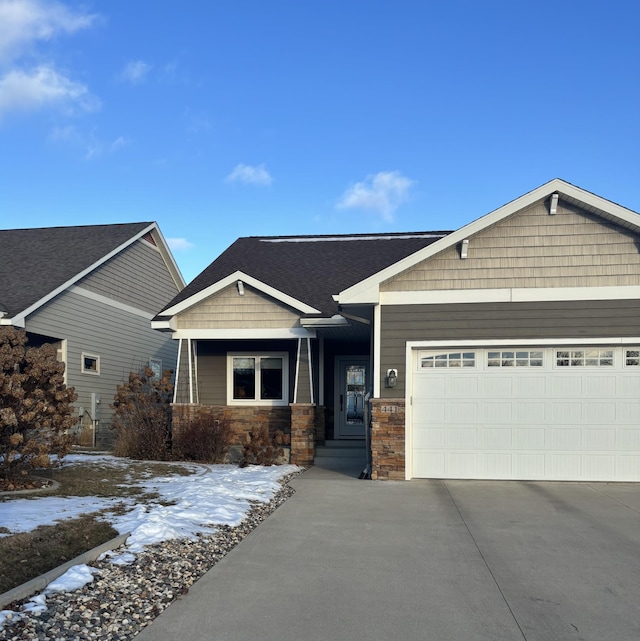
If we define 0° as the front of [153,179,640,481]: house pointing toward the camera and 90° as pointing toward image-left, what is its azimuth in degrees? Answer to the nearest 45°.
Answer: approximately 0°

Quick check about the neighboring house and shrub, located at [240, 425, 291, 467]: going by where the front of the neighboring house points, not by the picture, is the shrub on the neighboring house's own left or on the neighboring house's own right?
on the neighboring house's own left

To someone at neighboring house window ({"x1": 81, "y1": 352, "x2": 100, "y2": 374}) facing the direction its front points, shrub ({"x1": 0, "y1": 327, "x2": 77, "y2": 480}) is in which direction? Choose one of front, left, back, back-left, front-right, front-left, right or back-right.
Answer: front-right

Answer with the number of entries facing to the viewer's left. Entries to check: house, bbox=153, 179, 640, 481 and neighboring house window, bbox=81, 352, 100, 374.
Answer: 0

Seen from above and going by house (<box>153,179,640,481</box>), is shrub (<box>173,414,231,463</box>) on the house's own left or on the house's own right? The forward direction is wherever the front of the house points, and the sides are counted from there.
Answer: on the house's own right

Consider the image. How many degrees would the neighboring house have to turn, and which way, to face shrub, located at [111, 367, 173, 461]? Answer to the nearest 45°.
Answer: approximately 45° to its left

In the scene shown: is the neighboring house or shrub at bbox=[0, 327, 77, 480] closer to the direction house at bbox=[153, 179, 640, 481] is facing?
the shrub

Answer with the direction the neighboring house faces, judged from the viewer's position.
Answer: facing the viewer and to the left of the viewer

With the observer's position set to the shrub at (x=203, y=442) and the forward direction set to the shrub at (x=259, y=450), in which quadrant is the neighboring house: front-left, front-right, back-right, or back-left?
back-left

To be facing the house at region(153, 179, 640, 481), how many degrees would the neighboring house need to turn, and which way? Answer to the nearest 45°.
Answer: approximately 90° to its left

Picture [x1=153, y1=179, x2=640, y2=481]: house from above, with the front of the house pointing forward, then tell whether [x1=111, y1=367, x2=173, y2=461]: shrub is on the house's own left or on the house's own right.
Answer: on the house's own right
